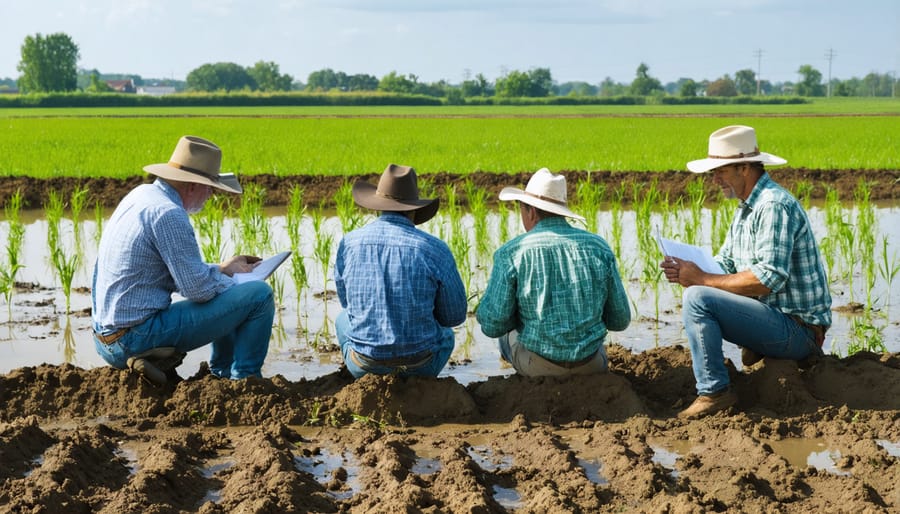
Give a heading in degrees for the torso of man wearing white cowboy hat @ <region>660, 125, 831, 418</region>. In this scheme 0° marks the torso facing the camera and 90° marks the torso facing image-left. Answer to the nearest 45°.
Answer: approximately 90°

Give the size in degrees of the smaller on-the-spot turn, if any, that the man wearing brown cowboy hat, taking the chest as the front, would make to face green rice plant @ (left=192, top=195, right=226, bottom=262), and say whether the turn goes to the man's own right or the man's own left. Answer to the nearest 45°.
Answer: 0° — they already face it

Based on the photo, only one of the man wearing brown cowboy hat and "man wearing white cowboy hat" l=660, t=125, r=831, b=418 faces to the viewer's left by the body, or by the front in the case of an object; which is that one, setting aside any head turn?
the man wearing white cowboy hat

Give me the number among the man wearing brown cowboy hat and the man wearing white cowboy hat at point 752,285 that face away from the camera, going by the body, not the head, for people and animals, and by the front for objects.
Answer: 1

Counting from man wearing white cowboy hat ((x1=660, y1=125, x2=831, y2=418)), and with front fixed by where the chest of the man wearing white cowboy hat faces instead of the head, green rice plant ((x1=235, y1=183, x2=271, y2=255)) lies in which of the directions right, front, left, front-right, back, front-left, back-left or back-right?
front-right

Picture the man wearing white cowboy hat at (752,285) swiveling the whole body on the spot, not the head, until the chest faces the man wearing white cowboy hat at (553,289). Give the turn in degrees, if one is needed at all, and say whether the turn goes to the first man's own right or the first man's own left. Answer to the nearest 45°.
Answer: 0° — they already face them

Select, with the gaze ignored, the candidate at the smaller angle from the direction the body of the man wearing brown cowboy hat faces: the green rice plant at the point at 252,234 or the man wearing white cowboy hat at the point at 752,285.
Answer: the green rice plant

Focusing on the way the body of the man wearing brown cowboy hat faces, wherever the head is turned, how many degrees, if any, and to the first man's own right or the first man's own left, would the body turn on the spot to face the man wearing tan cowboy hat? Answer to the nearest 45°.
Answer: approximately 90° to the first man's own left

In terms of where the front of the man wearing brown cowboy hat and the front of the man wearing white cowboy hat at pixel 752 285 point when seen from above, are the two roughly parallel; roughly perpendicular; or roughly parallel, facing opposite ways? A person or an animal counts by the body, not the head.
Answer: roughly perpendicular

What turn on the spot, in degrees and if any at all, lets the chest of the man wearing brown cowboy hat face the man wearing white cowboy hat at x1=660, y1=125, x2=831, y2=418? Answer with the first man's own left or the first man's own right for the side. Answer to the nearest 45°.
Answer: approximately 90° to the first man's own right

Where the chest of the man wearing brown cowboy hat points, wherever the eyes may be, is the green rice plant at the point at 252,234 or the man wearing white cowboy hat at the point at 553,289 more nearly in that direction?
the green rice plant

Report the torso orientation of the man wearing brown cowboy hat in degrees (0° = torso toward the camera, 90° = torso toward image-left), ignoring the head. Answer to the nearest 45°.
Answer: approximately 180°

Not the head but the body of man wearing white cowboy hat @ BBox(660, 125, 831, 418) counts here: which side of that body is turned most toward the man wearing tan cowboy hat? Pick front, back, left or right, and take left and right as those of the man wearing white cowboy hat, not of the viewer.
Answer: front

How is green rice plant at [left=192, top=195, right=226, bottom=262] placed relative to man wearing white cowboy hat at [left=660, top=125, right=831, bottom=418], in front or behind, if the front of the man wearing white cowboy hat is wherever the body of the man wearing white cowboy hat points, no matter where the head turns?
in front

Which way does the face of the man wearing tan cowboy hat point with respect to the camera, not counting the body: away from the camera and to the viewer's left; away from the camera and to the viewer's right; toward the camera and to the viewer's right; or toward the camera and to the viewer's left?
away from the camera and to the viewer's right
